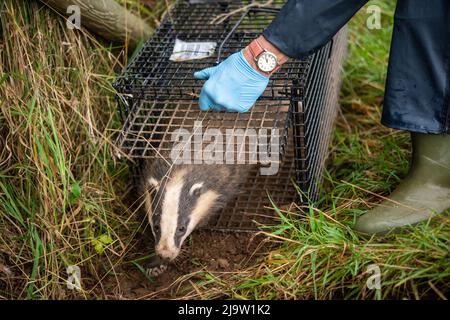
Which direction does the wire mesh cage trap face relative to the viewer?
toward the camera
